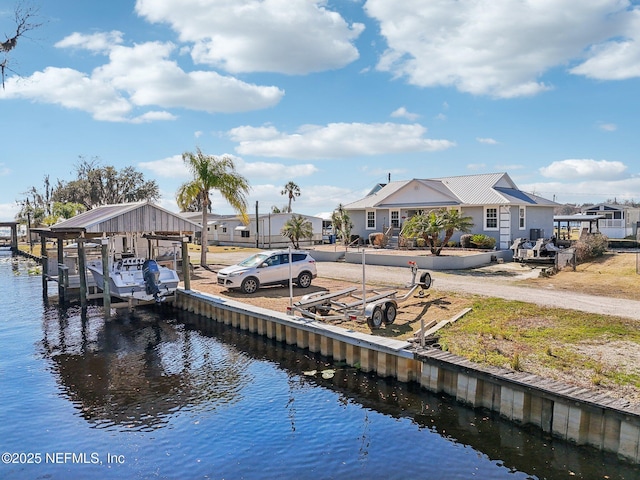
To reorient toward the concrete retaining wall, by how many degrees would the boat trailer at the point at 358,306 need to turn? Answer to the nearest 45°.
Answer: approximately 45° to its left

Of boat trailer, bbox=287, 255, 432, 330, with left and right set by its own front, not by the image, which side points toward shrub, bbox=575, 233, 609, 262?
front

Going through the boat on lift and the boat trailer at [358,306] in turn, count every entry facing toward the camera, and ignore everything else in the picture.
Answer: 0

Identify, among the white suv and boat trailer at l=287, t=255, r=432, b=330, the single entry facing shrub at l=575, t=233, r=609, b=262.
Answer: the boat trailer

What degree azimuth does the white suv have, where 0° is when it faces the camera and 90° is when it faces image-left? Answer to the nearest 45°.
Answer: approximately 45°

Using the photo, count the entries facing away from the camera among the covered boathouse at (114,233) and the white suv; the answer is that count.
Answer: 0

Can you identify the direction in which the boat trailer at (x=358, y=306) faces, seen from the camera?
facing away from the viewer and to the right of the viewer
